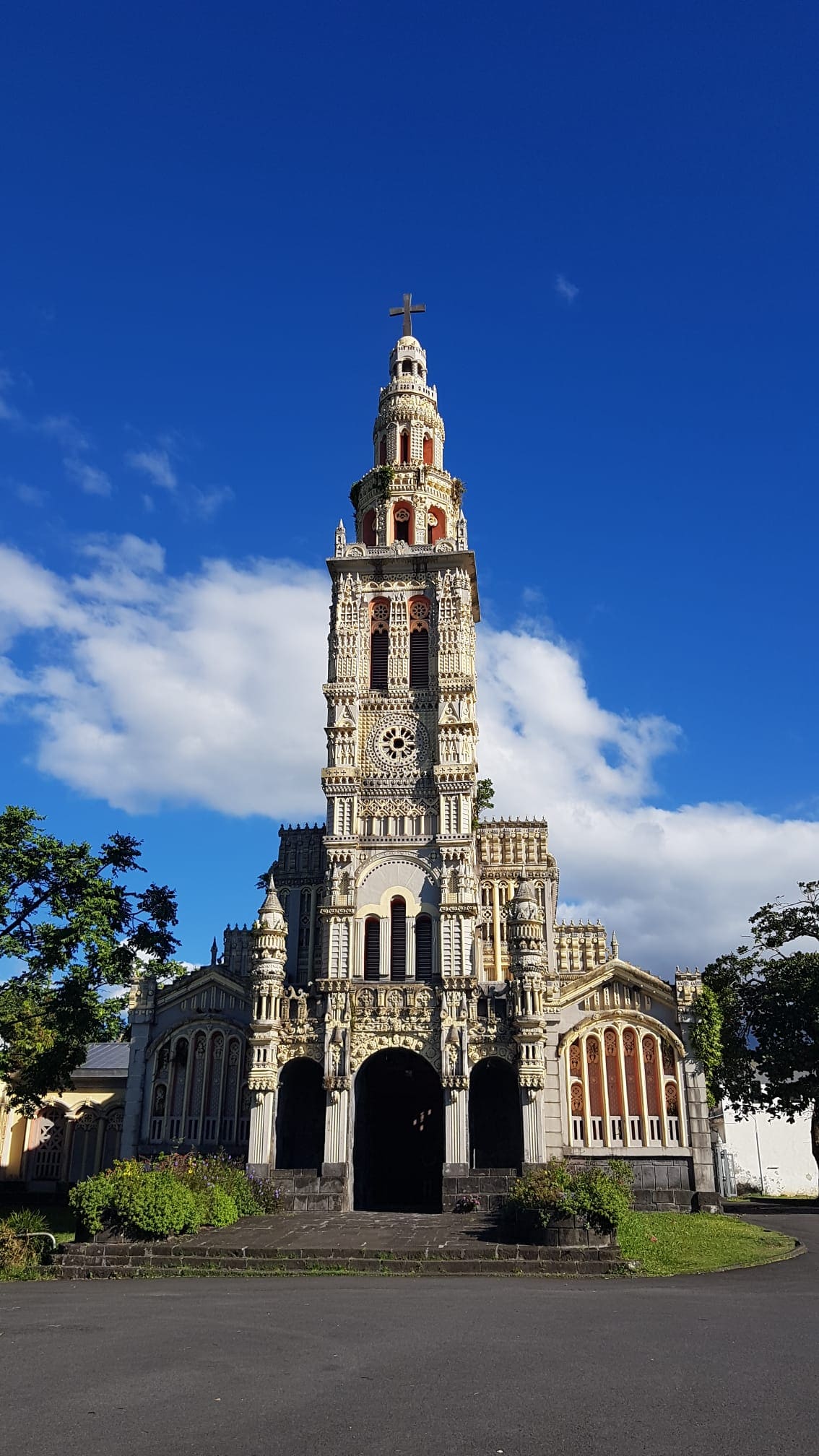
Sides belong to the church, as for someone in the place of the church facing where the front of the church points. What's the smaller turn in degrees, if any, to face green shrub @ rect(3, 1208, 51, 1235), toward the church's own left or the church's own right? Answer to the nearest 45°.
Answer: approximately 45° to the church's own right

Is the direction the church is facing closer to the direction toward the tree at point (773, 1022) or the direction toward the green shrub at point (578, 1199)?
the green shrub

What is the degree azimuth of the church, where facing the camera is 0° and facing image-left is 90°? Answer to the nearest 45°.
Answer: approximately 0°

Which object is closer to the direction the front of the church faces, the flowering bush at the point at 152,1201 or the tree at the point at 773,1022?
the flowering bush

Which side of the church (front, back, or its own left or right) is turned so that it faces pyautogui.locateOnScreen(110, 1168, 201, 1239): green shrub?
front

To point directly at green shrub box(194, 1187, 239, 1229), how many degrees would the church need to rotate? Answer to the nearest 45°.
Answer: approximately 45° to its right

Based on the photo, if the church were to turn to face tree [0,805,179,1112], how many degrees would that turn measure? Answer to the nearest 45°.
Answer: approximately 45° to its right

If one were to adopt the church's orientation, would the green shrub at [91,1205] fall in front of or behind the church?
in front

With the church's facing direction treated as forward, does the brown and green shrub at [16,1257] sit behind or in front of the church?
in front

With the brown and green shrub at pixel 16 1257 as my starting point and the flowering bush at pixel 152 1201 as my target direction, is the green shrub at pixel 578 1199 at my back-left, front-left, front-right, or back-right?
front-right

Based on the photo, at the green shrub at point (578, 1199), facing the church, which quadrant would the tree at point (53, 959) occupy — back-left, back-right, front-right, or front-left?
front-left

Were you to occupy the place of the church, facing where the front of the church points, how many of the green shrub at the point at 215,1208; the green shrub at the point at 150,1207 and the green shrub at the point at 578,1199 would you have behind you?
0

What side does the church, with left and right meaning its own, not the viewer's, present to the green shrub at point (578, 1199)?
front

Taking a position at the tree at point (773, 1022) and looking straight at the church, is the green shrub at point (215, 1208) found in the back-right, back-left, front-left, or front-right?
front-left
